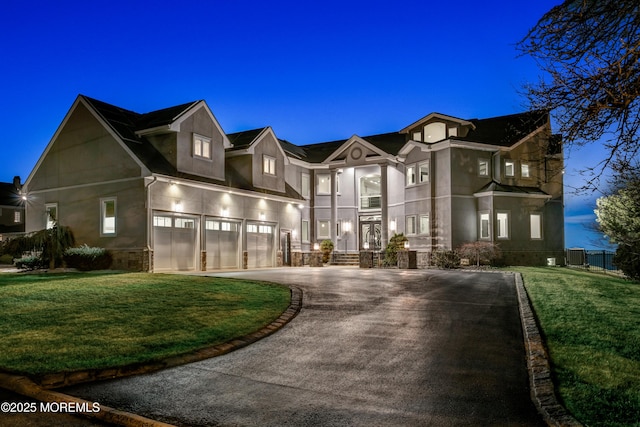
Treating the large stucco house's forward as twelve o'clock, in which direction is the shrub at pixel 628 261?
The shrub is roughly at 10 o'clock from the large stucco house.

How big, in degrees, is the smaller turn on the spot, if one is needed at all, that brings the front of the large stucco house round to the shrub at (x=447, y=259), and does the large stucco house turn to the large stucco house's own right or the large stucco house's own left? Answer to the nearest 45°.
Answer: approximately 90° to the large stucco house's own left

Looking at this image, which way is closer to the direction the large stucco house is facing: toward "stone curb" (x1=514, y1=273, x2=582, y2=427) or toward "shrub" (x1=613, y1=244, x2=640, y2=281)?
the stone curb

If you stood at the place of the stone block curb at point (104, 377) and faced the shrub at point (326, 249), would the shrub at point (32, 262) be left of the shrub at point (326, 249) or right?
left

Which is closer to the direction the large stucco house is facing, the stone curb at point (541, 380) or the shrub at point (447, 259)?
the stone curb

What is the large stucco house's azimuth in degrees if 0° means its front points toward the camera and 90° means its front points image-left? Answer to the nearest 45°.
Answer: approximately 0°

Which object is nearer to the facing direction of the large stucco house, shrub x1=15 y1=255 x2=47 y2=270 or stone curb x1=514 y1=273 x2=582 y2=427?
the stone curb

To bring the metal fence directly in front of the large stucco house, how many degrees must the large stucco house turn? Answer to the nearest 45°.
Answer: approximately 90° to its left
